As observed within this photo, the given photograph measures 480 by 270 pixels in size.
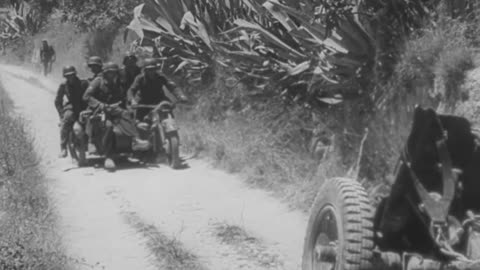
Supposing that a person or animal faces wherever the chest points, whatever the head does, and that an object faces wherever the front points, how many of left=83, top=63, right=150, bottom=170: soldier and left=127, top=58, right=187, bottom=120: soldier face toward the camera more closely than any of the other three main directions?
2

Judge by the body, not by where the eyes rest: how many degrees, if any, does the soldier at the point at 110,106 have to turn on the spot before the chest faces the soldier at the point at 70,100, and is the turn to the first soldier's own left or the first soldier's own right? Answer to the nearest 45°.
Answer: approximately 135° to the first soldier's own right

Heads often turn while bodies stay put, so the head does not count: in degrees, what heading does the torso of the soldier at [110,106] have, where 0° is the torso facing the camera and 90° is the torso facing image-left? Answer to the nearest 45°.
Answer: approximately 0°

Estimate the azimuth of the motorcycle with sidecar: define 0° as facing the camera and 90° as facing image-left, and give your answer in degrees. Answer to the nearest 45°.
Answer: approximately 0°
